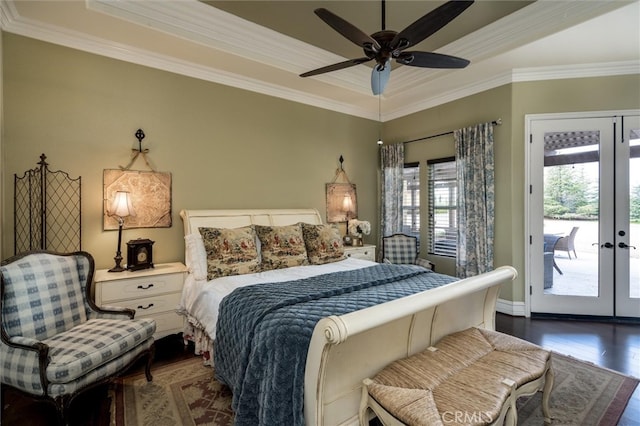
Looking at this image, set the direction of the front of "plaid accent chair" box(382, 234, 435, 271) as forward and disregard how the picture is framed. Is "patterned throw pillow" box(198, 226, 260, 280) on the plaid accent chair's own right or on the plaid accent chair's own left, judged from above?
on the plaid accent chair's own right

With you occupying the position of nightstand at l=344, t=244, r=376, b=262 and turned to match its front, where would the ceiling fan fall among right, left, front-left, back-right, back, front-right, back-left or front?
front-right

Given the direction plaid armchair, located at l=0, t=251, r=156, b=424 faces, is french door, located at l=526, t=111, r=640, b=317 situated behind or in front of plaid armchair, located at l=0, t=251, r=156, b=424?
in front

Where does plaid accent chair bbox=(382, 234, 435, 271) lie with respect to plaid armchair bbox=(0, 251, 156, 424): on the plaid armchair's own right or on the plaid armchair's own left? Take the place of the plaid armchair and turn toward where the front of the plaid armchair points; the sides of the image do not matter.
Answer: on the plaid armchair's own left

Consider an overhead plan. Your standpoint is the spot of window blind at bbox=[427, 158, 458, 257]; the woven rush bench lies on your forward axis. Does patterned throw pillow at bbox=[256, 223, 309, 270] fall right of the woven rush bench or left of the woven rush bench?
right

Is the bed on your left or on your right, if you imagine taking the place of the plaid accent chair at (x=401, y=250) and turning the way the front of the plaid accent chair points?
on your right

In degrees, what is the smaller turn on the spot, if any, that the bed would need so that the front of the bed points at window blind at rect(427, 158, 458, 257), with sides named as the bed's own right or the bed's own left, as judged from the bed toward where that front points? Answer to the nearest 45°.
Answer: approximately 90° to the bed's own left

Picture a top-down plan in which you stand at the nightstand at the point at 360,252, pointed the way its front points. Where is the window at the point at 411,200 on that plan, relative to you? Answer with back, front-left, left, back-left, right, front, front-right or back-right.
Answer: left

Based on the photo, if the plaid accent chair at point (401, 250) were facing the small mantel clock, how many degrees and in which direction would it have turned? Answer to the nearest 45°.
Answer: approximately 90° to its right

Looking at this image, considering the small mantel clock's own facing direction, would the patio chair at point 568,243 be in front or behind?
in front

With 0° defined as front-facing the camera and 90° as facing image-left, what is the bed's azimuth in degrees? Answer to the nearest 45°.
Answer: approximately 315°

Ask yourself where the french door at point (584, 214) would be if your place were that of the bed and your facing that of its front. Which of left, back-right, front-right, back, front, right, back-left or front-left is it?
left
